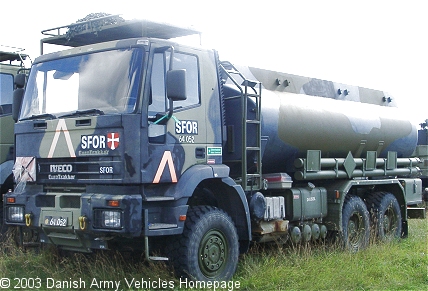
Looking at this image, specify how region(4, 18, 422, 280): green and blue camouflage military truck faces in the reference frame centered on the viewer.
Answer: facing the viewer and to the left of the viewer

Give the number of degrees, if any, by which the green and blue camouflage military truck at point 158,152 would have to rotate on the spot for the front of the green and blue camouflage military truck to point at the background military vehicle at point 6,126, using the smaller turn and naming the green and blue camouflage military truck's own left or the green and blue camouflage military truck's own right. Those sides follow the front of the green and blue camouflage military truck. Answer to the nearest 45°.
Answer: approximately 90° to the green and blue camouflage military truck's own right
